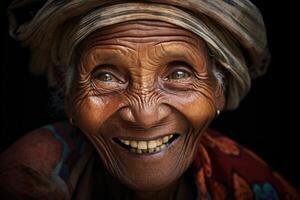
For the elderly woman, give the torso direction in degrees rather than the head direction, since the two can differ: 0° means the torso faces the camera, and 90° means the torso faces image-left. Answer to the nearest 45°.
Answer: approximately 0°
